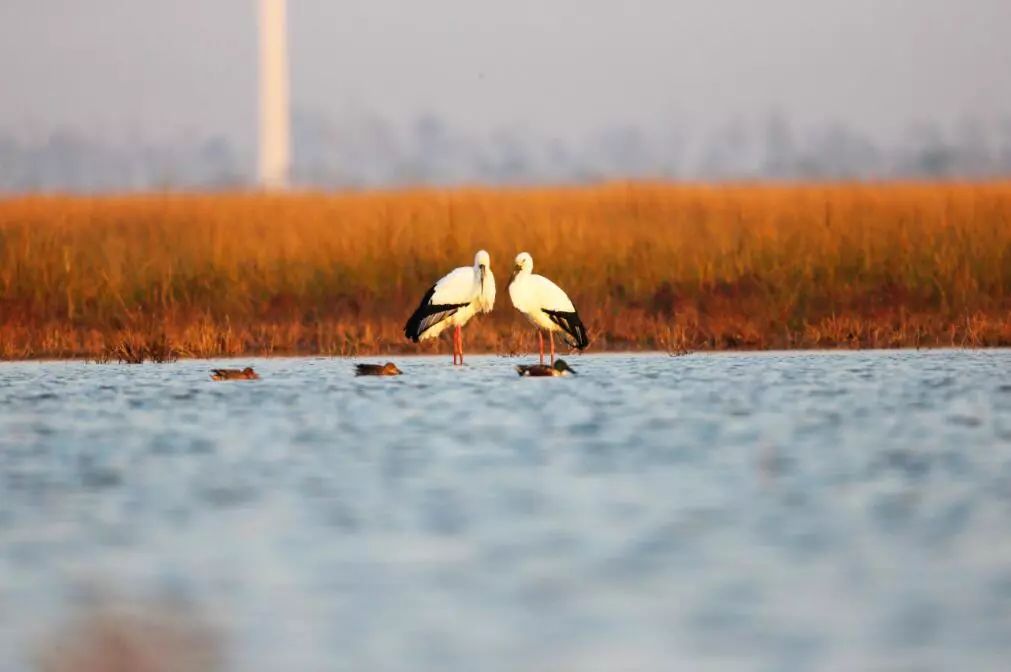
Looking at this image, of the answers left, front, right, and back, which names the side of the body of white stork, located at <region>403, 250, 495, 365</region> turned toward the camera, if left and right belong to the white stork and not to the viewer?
right

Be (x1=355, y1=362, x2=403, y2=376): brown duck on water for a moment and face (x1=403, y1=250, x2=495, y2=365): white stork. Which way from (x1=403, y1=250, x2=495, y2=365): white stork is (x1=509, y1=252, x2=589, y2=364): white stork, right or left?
right

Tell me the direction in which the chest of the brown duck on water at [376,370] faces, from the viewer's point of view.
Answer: to the viewer's right

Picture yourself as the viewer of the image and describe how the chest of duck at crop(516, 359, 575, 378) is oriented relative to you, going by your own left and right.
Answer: facing to the right of the viewer

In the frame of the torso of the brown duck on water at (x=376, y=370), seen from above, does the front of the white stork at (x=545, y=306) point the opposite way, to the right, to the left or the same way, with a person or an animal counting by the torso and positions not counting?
the opposite way

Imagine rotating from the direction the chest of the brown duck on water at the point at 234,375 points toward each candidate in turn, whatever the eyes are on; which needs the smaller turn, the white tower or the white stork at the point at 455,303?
the white stork

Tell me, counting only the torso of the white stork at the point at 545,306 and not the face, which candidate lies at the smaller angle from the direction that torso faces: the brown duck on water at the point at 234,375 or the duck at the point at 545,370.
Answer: the brown duck on water

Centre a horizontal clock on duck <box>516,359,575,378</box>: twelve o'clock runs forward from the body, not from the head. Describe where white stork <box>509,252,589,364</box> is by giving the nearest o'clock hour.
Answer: The white stork is roughly at 9 o'clock from the duck.

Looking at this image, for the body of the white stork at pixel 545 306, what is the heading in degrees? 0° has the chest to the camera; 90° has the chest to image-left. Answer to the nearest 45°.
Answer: approximately 90°

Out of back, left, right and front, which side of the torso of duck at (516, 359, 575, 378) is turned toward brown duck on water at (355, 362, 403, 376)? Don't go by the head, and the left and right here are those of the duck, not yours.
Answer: back

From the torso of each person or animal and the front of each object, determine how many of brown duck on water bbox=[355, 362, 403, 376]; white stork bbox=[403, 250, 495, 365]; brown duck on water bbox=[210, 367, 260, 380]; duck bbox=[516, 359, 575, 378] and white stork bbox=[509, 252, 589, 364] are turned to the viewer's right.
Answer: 4

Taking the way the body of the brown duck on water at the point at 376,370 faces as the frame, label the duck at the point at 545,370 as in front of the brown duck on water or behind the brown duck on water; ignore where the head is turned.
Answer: in front
